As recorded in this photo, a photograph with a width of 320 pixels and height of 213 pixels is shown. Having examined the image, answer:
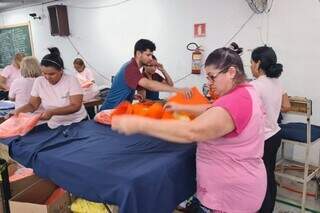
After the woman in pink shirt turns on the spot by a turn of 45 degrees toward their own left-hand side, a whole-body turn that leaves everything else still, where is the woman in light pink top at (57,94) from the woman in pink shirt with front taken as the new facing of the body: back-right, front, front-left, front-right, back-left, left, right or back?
right

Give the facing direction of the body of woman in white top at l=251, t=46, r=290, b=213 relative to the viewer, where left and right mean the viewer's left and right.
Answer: facing away from the viewer and to the left of the viewer

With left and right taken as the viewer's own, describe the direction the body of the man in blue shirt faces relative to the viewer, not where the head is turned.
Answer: facing to the right of the viewer

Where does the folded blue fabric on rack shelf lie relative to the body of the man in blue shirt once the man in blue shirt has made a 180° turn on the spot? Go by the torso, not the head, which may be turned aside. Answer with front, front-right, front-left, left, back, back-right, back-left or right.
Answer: back

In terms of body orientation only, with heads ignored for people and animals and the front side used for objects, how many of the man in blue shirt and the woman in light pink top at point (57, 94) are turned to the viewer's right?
1

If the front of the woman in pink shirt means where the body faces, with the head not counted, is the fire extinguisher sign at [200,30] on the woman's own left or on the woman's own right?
on the woman's own right

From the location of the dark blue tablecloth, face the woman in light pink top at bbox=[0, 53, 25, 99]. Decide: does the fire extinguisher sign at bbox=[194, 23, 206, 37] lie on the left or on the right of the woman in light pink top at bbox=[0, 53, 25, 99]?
right

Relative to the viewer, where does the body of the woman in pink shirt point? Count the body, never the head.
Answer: to the viewer's left
